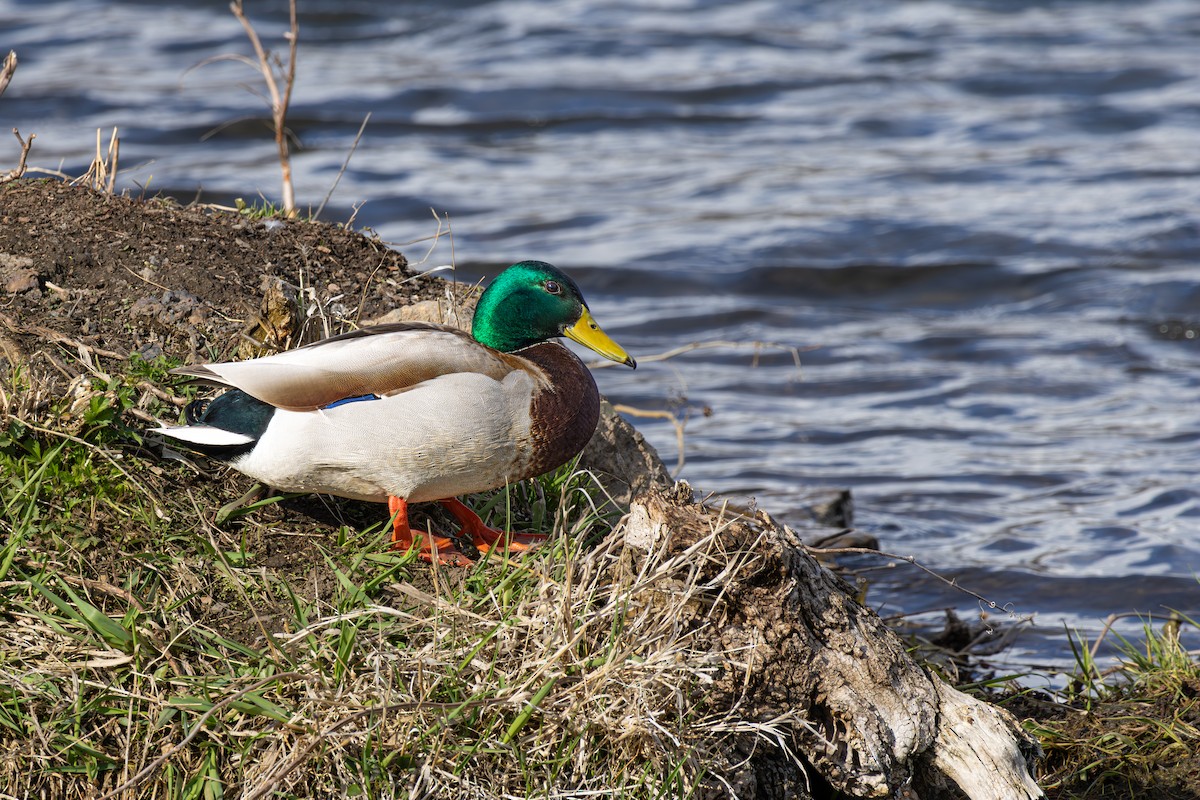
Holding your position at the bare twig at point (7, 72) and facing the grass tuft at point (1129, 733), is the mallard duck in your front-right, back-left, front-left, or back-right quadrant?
front-right

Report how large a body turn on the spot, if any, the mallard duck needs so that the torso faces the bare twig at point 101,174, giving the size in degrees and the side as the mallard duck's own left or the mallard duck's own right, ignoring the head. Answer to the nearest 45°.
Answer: approximately 135° to the mallard duck's own left

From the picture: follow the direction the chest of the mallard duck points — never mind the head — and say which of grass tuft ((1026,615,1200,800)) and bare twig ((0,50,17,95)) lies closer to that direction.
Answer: the grass tuft

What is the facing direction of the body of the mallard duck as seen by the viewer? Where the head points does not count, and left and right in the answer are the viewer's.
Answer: facing to the right of the viewer

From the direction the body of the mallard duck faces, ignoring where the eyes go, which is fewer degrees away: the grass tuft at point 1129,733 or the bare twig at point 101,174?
the grass tuft

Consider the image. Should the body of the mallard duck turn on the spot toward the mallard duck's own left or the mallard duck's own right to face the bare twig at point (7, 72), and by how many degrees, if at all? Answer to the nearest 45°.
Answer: approximately 135° to the mallard duck's own left

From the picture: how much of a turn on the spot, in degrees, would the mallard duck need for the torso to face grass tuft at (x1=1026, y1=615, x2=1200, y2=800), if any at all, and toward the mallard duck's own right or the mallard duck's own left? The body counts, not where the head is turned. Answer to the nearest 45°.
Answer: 0° — it already faces it

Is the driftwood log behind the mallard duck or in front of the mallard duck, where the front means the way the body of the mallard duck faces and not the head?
in front
